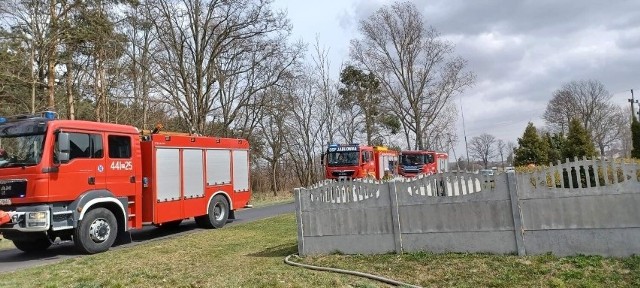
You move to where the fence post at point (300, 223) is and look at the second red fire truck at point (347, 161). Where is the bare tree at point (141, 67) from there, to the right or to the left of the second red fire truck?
left

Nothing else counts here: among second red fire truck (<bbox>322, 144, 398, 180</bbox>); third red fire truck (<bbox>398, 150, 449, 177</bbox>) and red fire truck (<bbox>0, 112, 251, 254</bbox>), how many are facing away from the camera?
0

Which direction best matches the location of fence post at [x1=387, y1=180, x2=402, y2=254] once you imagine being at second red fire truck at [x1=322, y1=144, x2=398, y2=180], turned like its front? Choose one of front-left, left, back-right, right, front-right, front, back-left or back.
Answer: front-left

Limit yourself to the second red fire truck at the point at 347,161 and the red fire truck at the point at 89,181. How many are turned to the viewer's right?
0

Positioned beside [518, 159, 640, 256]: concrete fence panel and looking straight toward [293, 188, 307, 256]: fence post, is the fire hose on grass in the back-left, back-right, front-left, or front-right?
front-left

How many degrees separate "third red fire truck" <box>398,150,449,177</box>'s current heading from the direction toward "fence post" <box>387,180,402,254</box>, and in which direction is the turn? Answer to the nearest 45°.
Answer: approximately 45° to its left

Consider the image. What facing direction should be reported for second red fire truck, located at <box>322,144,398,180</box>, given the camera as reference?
facing the viewer and to the left of the viewer

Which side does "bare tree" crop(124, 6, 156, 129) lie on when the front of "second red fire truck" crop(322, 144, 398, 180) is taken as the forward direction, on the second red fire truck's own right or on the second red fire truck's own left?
on the second red fire truck's own right

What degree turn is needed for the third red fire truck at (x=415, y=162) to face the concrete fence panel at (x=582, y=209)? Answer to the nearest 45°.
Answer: approximately 45° to its left

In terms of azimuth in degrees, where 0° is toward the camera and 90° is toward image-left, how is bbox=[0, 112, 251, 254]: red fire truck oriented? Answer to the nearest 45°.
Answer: approximately 45°

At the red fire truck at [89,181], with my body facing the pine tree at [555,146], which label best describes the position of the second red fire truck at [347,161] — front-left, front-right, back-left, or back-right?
front-left

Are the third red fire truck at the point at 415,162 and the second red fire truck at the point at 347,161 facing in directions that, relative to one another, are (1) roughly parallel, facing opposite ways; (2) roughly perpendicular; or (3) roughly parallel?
roughly parallel

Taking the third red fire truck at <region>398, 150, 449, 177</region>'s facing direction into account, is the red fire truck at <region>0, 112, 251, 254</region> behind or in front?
in front
